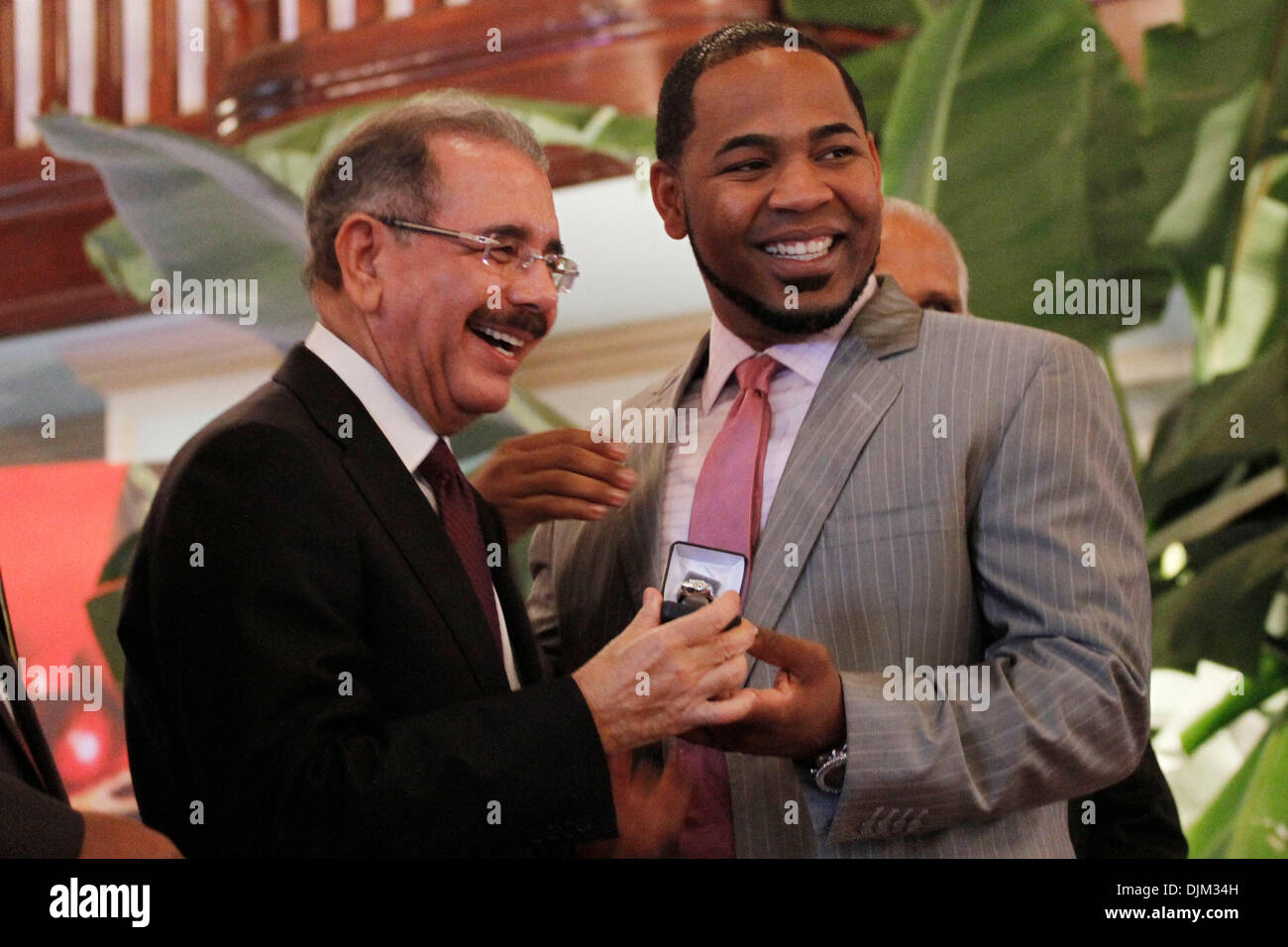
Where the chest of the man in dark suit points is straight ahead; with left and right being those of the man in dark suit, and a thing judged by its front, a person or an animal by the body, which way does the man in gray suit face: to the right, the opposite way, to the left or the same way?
to the right

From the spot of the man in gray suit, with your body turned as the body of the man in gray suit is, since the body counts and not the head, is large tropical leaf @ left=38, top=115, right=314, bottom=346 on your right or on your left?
on your right

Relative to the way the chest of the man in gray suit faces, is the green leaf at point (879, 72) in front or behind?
behind

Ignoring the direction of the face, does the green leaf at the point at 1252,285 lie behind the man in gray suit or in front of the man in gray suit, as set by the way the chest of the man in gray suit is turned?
behind

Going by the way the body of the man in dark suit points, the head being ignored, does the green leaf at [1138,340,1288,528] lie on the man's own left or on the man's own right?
on the man's own left

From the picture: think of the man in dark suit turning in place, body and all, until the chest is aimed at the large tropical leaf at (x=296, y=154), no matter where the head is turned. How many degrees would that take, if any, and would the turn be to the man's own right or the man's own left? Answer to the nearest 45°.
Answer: approximately 135° to the man's own left

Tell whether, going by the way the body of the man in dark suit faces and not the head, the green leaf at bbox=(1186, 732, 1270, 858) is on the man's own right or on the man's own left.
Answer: on the man's own left
